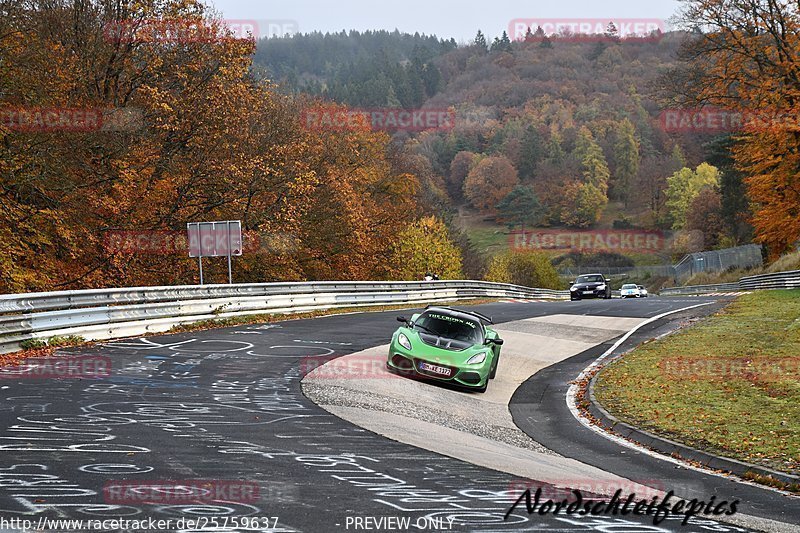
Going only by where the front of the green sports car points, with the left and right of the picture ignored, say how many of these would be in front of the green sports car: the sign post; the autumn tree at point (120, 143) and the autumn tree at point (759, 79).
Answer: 0

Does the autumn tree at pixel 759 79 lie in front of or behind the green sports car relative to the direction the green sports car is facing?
behind

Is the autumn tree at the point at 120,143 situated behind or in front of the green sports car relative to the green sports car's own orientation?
behind

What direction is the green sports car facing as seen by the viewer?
toward the camera

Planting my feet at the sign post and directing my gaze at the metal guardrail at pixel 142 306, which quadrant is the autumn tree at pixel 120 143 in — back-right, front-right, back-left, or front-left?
back-right

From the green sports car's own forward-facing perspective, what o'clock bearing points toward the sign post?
The sign post is roughly at 5 o'clock from the green sports car.

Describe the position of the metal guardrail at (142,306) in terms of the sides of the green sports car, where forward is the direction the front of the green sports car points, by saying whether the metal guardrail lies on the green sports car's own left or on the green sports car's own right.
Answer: on the green sports car's own right

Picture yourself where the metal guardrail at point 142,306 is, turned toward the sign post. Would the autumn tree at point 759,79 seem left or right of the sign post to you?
right
